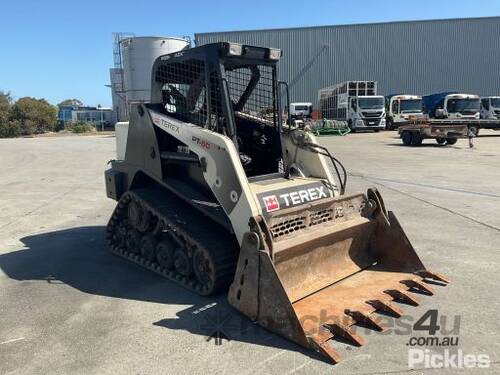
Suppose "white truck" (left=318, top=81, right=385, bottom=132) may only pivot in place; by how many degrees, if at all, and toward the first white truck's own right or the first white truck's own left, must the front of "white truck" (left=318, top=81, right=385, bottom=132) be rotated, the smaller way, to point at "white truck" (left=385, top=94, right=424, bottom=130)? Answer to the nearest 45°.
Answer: approximately 90° to the first white truck's own left

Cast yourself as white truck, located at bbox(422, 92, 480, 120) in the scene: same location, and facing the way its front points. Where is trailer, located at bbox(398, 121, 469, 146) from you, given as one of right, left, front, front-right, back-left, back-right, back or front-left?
front-right

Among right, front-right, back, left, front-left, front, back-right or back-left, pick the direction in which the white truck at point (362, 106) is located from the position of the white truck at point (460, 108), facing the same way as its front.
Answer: back-right

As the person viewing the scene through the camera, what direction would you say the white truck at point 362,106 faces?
facing the viewer and to the right of the viewer

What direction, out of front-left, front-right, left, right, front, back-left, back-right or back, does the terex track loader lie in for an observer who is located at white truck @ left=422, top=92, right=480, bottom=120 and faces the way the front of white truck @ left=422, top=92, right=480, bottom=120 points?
front-right

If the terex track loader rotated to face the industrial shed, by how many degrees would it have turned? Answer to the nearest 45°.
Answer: approximately 135° to its left

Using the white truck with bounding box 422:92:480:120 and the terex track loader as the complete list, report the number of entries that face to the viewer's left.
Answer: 0

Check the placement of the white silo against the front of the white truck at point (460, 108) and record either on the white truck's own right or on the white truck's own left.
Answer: on the white truck's own right

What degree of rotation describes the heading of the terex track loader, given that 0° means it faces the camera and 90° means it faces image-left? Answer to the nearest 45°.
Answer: approximately 315°

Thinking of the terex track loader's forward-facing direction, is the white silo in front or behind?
behind

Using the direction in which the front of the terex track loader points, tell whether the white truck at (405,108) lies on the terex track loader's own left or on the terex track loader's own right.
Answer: on the terex track loader's own left
